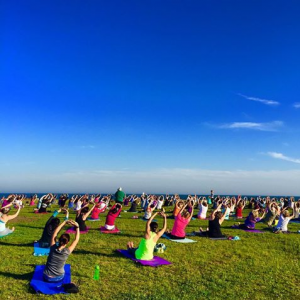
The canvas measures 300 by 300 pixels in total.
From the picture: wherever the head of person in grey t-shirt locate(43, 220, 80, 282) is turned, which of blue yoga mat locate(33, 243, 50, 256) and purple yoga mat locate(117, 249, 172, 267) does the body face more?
the blue yoga mat

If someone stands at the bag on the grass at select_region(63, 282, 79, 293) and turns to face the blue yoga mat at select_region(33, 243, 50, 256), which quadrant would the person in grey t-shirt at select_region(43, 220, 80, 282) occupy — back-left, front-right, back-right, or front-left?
front-left

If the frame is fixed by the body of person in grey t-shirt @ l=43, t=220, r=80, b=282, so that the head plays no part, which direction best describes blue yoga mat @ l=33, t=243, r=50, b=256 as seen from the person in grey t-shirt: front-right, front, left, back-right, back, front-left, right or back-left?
front

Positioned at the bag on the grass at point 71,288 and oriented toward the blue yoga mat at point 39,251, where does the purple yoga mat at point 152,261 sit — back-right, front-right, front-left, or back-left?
front-right

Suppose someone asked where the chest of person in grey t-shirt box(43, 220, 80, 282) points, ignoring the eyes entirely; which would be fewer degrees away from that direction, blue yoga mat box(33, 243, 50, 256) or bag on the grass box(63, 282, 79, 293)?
the blue yoga mat

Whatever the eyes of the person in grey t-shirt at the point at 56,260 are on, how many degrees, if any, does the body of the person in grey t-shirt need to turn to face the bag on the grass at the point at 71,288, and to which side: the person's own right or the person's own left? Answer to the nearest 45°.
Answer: approximately 135° to the person's own right

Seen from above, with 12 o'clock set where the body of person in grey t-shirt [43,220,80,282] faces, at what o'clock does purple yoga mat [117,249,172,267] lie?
The purple yoga mat is roughly at 2 o'clock from the person in grey t-shirt.

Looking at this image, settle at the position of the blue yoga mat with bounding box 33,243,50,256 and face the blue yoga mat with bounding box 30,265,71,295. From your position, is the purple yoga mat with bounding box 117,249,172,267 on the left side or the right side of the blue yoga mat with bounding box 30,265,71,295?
left

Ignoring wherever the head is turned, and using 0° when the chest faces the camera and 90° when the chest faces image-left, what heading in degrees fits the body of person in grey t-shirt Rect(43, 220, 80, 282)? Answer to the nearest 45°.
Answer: approximately 180°
